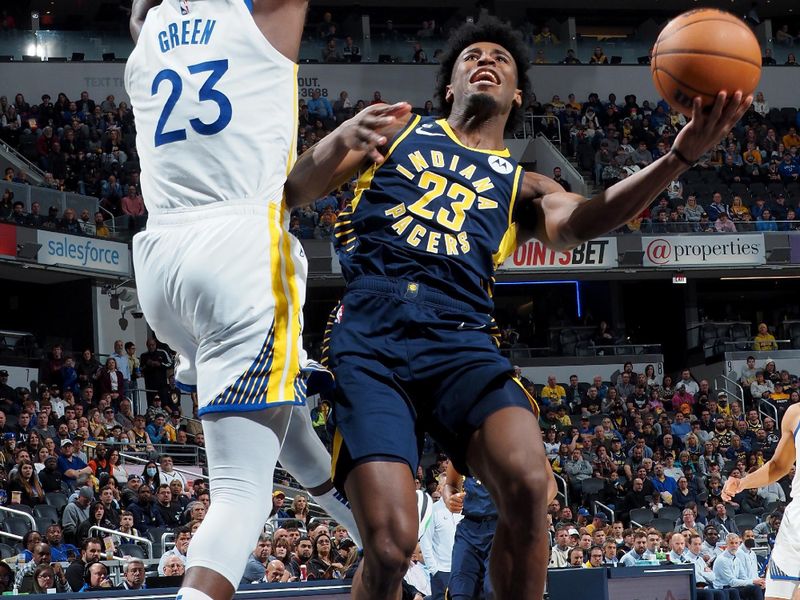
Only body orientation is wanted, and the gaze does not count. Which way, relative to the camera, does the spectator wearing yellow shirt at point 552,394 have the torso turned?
toward the camera

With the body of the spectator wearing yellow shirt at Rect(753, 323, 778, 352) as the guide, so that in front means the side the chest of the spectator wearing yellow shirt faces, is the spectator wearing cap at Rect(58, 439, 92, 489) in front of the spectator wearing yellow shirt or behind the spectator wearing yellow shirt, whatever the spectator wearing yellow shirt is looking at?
in front

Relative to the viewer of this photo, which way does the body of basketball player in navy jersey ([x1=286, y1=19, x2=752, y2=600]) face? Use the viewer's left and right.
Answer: facing the viewer

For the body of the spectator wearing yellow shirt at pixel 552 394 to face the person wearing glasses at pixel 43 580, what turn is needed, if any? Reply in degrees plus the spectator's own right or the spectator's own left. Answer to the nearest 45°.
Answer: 0° — they already face them

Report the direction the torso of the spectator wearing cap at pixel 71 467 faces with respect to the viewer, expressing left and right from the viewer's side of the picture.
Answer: facing the viewer and to the right of the viewer

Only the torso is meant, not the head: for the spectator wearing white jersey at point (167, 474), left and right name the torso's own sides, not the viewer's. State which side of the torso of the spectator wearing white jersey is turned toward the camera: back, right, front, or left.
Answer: front

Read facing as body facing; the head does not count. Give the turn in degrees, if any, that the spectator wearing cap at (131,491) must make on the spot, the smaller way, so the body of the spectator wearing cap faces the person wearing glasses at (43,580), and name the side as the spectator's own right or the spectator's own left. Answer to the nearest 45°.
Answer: approximately 45° to the spectator's own right

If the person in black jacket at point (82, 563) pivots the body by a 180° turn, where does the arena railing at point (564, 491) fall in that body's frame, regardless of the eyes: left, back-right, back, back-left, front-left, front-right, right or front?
right

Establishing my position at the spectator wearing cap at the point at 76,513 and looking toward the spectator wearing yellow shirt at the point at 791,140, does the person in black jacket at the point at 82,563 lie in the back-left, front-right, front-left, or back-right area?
back-right
